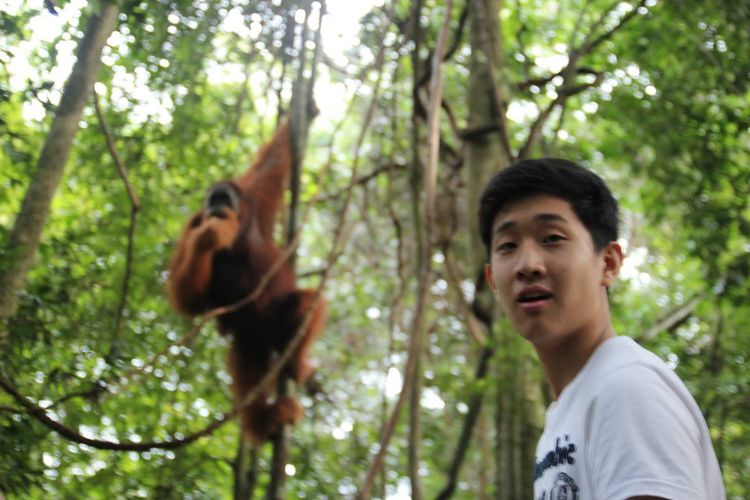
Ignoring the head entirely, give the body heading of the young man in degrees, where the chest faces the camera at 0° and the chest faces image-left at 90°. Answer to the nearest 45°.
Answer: approximately 45°
